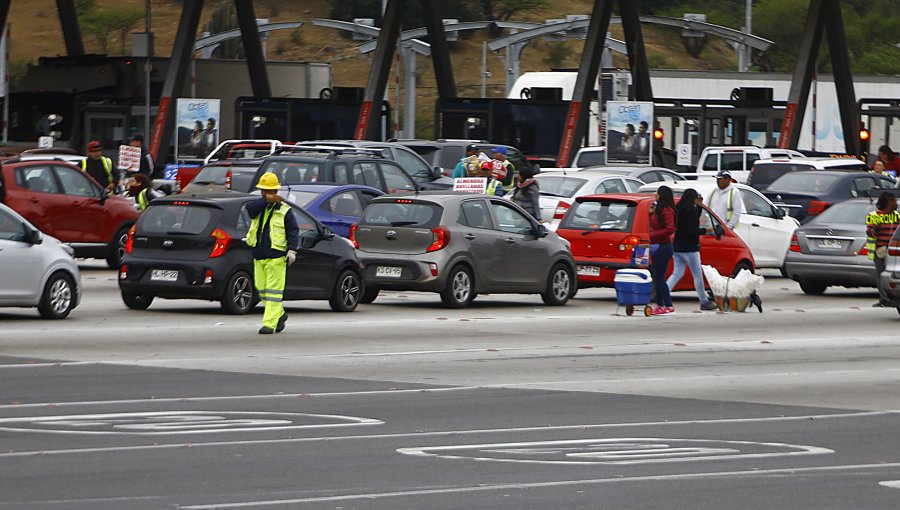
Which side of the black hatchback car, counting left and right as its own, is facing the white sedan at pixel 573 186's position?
front

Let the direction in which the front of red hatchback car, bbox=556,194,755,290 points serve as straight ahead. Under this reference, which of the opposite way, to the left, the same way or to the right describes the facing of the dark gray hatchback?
the same way

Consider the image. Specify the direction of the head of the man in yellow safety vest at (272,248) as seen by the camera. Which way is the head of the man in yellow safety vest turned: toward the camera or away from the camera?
toward the camera

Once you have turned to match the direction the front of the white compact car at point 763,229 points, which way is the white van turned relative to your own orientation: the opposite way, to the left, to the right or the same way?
the same way

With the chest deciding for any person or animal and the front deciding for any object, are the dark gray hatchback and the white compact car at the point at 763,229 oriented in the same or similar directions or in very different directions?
same or similar directions

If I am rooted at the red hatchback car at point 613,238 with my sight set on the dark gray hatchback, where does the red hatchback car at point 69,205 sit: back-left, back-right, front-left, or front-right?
front-right

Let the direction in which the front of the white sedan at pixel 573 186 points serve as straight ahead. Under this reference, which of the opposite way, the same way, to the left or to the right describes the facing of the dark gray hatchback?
the same way

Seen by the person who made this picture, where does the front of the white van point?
facing away from the viewer and to the right of the viewer

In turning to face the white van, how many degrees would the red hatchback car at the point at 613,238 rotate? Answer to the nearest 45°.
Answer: approximately 45° to its left

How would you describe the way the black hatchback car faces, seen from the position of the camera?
facing away from the viewer and to the right of the viewer

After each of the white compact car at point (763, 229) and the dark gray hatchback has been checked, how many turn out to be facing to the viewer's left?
0

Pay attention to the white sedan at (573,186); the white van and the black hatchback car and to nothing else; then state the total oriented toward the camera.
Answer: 0

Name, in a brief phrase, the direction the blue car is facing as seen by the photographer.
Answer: facing away from the viewer and to the right of the viewer

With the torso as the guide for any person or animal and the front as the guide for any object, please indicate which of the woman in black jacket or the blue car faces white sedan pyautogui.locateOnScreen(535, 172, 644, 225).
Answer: the blue car

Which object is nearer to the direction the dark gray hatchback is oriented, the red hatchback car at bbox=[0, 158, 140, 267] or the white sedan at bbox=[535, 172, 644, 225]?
the white sedan

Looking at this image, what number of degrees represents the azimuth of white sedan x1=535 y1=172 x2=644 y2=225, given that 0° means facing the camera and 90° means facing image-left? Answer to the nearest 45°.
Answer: approximately 225°
